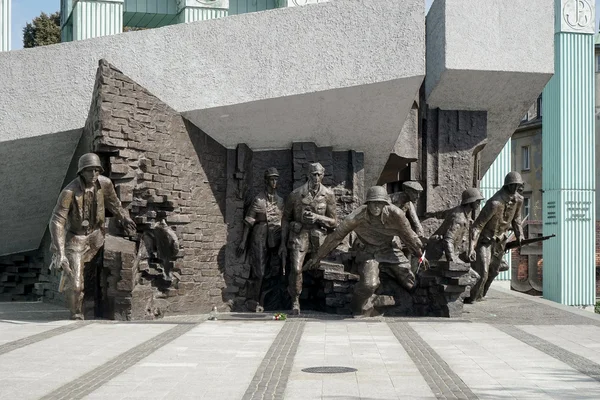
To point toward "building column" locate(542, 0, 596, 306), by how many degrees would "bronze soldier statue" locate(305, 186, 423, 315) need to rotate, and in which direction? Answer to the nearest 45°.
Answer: approximately 135° to its left

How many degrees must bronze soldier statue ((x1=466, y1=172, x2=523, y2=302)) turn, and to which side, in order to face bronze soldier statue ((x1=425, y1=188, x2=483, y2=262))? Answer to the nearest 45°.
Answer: approximately 90° to its right

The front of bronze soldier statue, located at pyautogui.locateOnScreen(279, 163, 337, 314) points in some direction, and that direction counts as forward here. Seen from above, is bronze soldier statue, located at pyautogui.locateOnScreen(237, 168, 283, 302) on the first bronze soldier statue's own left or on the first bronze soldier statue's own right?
on the first bronze soldier statue's own right

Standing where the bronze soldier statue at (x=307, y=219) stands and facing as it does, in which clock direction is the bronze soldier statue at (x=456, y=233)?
the bronze soldier statue at (x=456, y=233) is roughly at 9 o'clock from the bronze soldier statue at (x=307, y=219).

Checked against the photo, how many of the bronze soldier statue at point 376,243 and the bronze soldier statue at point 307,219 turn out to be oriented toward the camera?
2

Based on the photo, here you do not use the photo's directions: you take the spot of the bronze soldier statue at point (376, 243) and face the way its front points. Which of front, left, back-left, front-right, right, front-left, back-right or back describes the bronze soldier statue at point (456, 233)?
back-left

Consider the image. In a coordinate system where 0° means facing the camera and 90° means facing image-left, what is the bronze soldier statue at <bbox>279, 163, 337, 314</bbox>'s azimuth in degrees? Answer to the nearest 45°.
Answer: approximately 0°

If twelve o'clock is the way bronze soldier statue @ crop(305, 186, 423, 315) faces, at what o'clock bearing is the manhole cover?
The manhole cover is roughly at 12 o'clock from the bronze soldier statue.

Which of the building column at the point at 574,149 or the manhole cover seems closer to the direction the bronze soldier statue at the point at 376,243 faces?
the manhole cover
